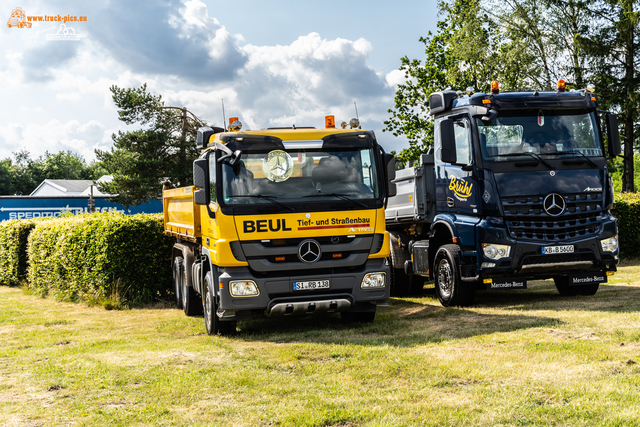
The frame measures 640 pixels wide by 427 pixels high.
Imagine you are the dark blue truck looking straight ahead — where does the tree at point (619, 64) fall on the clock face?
The tree is roughly at 8 o'clock from the dark blue truck.

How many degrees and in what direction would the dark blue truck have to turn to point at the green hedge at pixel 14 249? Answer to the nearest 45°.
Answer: approximately 135° to its right

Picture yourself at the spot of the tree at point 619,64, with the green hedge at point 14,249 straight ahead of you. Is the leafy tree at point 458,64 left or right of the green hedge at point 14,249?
right

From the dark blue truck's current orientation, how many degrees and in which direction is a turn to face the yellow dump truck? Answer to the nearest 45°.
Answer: approximately 90° to its right

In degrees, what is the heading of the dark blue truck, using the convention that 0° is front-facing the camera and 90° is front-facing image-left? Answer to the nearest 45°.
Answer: approximately 315°

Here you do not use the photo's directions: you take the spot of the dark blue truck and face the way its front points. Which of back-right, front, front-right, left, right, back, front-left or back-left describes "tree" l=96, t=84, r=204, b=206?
back

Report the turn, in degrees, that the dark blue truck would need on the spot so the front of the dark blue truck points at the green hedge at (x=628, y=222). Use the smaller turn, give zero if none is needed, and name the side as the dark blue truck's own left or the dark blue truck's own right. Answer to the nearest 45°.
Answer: approximately 135° to the dark blue truck's own left

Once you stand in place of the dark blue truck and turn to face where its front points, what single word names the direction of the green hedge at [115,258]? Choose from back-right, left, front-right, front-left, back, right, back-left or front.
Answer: back-right

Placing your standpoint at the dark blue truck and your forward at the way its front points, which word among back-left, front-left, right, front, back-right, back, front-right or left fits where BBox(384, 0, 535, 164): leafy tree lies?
back-left
